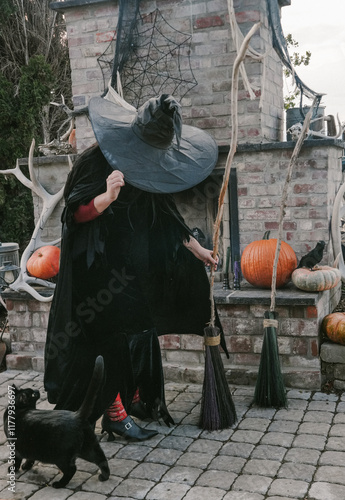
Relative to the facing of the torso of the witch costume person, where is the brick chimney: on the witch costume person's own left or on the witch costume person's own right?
on the witch costume person's own left

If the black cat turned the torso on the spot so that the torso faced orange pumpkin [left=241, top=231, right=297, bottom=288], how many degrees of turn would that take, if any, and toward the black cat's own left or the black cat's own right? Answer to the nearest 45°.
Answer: approximately 135° to the black cat's own right

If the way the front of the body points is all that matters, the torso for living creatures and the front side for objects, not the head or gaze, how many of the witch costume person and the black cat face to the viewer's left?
1

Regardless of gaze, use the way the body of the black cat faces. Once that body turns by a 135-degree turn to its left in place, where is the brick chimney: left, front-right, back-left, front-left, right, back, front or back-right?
left

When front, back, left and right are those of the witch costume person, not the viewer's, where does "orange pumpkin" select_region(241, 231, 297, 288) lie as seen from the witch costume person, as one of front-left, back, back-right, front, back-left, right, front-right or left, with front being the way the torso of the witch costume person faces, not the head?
left

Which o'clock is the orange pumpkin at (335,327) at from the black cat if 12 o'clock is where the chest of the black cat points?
The orange pumpkin is roughly at 5 o'clock from the black cat.

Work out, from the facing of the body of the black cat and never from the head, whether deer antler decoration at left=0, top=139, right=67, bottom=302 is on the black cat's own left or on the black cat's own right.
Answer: on the black cat's own right

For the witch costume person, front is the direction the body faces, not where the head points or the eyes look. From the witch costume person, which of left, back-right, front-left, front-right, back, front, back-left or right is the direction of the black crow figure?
left

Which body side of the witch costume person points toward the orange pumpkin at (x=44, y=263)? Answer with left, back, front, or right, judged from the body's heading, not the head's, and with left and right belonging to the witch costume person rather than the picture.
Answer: back

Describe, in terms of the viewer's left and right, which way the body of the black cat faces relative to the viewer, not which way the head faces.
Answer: facing to the left of the viewer

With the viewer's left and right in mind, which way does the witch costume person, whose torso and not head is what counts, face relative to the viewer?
facing the viewer and to the right of the viewer

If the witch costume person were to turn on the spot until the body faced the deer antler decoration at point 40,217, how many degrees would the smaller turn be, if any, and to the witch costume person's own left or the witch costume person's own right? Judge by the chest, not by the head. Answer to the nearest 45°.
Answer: approximately 135° to the witch costume person's own left

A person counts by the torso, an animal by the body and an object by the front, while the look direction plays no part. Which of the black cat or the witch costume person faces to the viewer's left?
the black cat
